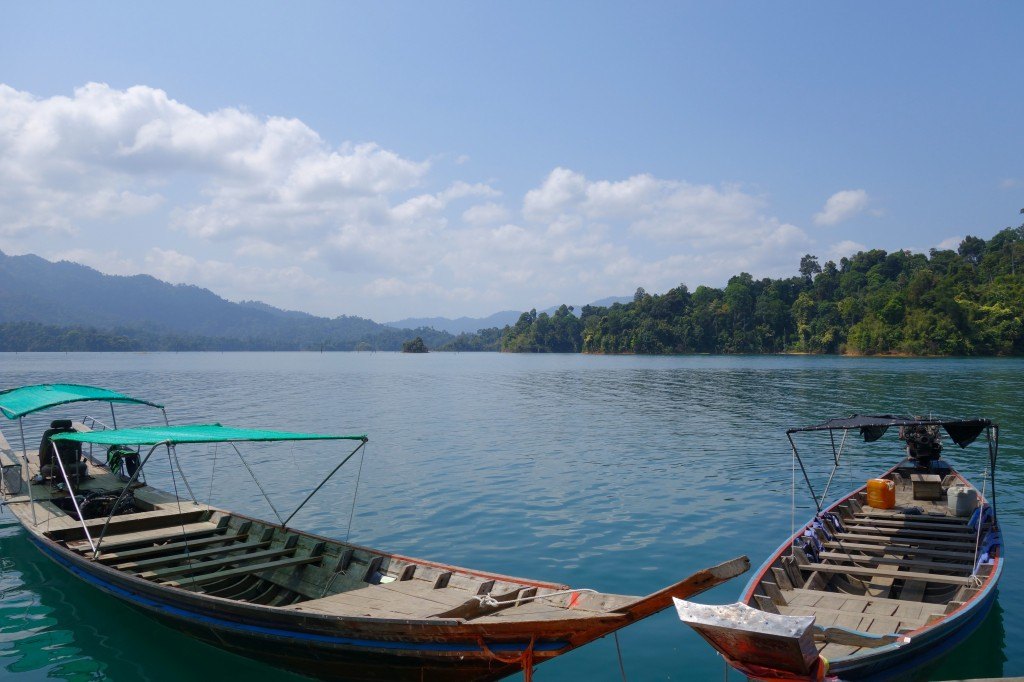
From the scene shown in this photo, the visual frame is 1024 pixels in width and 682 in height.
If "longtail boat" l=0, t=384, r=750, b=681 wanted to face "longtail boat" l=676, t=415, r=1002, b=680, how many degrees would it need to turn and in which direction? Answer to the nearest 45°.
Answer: approximately 45° to its left

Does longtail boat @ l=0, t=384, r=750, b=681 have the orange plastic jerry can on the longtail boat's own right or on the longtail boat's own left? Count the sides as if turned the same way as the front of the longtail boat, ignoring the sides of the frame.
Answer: on the longtail boat's own left

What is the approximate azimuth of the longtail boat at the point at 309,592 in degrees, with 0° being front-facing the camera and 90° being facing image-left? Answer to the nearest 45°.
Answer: approximately 315°
